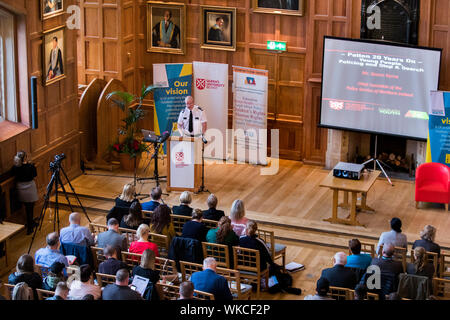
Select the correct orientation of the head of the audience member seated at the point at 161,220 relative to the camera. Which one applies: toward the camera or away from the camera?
away from the camera

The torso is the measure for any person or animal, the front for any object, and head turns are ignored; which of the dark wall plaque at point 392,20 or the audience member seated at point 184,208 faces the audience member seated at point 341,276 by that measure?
the dark wall plaque

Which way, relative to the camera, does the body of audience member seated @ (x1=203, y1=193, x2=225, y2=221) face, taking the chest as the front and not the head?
away from the camera

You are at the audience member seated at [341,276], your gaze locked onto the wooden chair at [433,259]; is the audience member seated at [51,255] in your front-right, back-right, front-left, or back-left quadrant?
back-left

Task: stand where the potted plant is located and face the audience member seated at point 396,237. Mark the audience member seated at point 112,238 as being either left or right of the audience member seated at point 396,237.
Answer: right

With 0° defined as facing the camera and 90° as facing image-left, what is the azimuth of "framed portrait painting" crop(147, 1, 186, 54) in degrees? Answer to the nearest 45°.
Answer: approximately 0°

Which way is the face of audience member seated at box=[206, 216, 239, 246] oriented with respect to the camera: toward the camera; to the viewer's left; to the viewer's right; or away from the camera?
away from the camera

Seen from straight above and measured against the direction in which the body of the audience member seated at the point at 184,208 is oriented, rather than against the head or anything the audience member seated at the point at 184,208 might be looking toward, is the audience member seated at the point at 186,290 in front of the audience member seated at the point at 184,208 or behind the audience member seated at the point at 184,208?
behind

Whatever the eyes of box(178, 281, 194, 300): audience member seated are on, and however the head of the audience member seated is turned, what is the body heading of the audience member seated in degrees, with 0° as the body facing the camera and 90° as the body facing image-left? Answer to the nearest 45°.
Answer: approximately 180°

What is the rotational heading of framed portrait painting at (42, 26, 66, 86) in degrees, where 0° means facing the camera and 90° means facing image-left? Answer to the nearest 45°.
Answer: approximately 315°

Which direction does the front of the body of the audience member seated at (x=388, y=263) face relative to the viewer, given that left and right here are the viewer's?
facing away from the viewer
